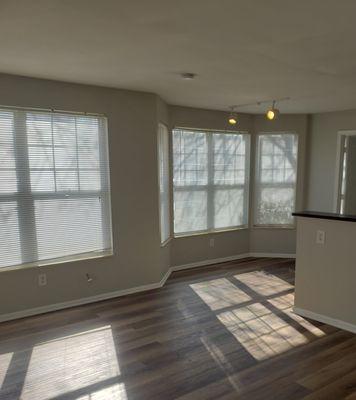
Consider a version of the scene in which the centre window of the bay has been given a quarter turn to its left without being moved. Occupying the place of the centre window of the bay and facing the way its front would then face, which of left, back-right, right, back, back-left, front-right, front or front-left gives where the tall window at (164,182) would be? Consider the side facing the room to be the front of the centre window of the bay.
back

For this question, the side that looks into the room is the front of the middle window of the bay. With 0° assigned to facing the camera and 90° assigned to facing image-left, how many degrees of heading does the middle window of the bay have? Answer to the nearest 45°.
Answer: approximately 315°

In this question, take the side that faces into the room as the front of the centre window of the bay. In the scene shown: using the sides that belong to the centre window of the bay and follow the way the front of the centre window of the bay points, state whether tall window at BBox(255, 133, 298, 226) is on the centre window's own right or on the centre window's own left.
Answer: on the centre window's own left
